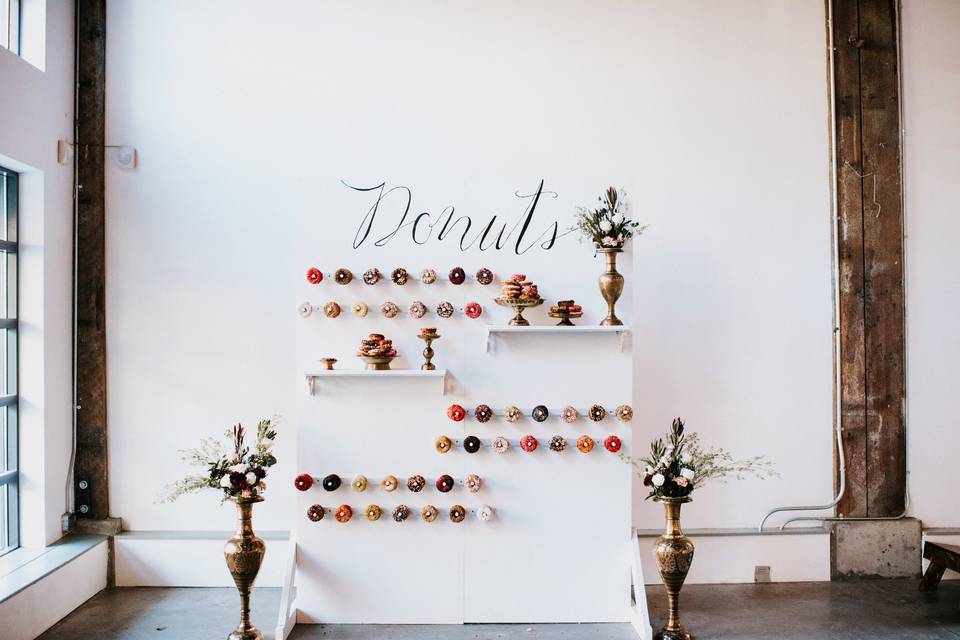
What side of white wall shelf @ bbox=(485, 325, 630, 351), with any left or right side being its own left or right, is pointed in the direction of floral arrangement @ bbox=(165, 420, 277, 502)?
right

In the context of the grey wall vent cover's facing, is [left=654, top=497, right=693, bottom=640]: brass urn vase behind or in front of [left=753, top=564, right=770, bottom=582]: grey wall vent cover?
in front

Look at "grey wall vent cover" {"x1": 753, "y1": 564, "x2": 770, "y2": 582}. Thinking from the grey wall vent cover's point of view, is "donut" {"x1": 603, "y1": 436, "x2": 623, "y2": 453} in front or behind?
in front

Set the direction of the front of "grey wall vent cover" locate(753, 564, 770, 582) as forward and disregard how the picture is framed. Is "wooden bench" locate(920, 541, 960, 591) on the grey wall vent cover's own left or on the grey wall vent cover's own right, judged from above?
on the grey wall vent cover's own left

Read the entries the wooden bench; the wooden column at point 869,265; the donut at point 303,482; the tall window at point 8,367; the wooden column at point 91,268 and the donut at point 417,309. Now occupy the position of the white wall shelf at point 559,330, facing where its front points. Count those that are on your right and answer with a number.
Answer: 4

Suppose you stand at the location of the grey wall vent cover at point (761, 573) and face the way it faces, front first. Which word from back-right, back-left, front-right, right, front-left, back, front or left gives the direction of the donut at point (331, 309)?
front-right
